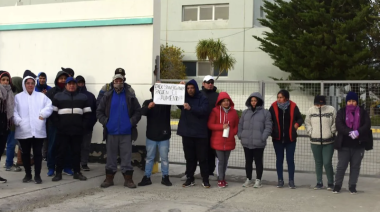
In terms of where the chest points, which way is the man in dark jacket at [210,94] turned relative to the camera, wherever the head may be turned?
toward the camera

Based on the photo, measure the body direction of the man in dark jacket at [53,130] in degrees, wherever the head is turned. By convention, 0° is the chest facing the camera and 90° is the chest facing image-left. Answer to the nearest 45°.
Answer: approximately 315°

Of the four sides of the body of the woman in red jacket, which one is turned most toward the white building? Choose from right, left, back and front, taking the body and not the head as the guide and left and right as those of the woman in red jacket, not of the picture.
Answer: back

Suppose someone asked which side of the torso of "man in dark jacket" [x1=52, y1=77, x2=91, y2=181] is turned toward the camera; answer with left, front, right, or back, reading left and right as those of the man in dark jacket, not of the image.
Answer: front

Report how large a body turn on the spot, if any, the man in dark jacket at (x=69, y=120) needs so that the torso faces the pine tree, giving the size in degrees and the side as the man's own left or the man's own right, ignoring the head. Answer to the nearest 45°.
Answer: approximately 135° to the man's own left

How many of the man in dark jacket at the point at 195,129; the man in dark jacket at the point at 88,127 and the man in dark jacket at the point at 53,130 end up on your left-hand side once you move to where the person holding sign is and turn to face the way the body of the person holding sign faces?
1

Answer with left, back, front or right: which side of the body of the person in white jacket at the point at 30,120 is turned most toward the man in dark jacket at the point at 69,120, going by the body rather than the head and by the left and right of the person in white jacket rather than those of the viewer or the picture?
left

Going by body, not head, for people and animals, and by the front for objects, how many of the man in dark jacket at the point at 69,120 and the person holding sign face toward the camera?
2

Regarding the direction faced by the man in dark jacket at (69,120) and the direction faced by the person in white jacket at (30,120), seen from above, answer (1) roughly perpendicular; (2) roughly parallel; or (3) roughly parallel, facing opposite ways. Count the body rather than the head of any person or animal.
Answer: roughly parallel

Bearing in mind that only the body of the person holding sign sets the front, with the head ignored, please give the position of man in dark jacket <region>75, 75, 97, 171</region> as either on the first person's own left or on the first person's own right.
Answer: on the first person's own right

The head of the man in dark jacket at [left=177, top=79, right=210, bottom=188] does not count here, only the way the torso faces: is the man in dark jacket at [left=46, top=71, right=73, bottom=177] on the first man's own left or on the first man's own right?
on the first man's own right
